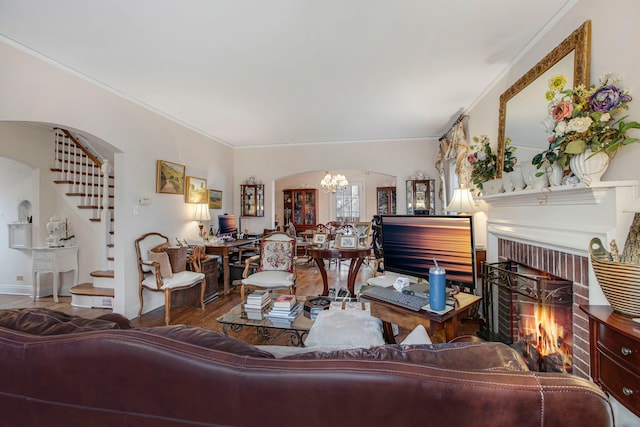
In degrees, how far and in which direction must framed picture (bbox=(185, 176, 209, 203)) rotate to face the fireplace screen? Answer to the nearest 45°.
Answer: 0° — it already faces it

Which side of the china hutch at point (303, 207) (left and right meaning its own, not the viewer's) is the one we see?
front

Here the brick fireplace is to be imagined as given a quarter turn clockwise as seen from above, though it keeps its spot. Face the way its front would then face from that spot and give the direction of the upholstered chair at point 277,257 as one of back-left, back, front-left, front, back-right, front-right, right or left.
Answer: front-left

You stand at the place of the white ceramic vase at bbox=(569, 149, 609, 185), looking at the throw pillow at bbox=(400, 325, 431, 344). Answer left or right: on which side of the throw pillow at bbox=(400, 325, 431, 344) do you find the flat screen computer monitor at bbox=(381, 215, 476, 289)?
right

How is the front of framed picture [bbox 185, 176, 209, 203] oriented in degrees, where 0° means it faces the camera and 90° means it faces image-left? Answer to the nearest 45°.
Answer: approximately 315°

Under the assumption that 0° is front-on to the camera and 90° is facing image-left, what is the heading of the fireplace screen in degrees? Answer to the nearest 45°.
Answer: approximately 45°

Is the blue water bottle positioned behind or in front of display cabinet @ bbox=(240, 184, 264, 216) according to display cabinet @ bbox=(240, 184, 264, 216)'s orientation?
in front

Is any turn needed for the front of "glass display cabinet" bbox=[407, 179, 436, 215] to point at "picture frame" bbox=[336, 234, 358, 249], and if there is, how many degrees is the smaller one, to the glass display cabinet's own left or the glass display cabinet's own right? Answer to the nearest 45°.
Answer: approximately 45° to the glass display cabinet's own right

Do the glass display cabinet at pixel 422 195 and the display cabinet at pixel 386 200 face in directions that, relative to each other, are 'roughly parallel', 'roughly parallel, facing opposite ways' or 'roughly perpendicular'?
roughly parallel

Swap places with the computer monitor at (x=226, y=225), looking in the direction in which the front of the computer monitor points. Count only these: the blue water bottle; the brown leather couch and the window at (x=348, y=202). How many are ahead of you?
2

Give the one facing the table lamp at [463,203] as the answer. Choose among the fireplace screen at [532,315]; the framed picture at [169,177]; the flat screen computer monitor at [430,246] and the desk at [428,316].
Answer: the framed picture

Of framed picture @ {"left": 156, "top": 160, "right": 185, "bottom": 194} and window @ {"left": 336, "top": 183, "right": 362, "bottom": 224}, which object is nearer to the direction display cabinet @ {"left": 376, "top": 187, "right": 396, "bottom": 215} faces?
the framed picture

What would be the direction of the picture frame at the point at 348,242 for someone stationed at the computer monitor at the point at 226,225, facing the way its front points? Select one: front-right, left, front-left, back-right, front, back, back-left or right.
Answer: front-left

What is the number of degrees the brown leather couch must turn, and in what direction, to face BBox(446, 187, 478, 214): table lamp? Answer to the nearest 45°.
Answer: approximately 45° to its right

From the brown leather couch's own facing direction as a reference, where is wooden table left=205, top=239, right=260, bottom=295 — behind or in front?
in front

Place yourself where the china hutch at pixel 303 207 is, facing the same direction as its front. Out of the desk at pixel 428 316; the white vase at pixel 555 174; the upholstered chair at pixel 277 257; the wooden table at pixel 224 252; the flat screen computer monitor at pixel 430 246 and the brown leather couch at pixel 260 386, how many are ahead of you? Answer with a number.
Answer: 6

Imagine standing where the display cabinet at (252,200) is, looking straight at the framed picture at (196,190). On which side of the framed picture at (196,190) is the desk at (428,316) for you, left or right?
left

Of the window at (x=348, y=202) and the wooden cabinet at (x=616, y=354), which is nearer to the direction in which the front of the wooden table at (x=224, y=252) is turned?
the wooden cabinet

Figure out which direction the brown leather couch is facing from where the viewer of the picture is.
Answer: facing away from the viewer

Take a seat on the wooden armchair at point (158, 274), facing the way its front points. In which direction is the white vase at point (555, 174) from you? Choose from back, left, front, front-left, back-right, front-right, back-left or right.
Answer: front

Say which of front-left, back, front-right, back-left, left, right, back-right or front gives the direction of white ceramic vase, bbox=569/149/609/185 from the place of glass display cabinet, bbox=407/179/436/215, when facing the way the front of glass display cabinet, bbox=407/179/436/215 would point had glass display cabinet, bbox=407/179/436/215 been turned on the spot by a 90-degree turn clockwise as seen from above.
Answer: left

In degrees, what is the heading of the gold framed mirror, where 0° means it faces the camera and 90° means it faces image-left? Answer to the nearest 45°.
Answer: approximately 45°

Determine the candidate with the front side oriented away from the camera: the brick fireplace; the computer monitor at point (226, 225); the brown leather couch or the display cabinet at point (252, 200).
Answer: the brown leather couch

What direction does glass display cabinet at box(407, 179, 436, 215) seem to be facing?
toward the camera
